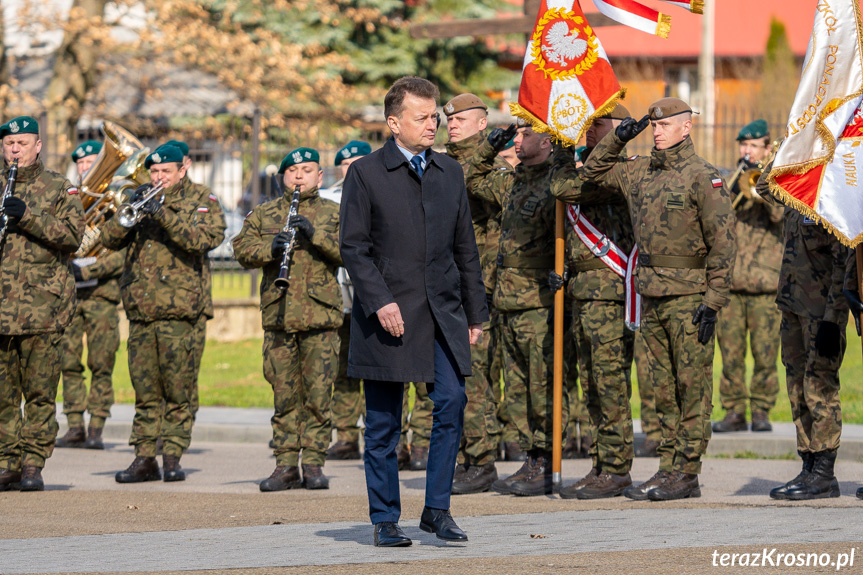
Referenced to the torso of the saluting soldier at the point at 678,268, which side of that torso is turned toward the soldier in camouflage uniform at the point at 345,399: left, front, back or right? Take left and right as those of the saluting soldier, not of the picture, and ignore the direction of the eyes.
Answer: right

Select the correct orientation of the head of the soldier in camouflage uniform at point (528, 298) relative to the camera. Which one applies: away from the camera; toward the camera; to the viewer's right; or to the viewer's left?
to the viewer's left

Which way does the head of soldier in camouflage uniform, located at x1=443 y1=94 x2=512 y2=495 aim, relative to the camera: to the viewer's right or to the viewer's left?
to the viewer's left

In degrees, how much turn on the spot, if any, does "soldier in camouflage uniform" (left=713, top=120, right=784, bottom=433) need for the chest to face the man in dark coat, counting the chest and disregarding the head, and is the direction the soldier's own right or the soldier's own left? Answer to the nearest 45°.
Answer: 0° — they already face them

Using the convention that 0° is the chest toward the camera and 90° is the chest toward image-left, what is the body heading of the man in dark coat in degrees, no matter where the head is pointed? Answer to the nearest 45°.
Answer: approximately 315°

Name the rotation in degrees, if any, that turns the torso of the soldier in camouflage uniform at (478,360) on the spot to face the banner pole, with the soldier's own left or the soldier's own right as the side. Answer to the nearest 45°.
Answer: approximately 90° to the soldier's own left

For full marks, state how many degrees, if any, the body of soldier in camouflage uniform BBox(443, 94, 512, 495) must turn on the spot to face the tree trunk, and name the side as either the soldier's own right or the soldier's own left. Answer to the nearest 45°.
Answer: approximately 90° to the soldier's own right

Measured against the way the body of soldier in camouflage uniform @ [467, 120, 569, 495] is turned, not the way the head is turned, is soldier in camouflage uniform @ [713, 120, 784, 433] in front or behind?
behind
